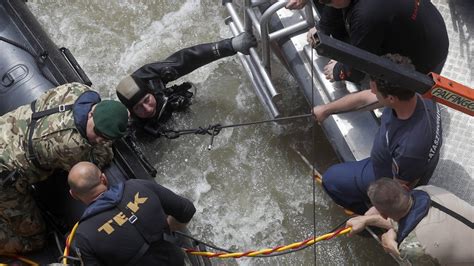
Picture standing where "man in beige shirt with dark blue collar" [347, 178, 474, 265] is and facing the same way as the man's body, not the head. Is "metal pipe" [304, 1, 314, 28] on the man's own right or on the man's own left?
on the man's own right

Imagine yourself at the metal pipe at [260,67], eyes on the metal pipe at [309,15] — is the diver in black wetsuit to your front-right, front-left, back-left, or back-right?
back-left

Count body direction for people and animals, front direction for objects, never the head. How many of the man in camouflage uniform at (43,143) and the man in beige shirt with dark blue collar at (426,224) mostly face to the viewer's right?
1

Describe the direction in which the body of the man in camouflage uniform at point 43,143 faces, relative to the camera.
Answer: to the viewer's right

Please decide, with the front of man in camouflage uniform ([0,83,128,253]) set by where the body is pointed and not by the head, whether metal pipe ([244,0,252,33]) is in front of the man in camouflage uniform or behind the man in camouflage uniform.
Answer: in front

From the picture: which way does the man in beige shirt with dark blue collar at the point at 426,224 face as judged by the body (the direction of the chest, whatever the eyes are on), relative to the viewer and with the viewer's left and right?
facing to the left of the viewer

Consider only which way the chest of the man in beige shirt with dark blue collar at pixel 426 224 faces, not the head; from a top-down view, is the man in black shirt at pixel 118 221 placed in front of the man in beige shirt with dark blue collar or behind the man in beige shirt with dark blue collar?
in front
